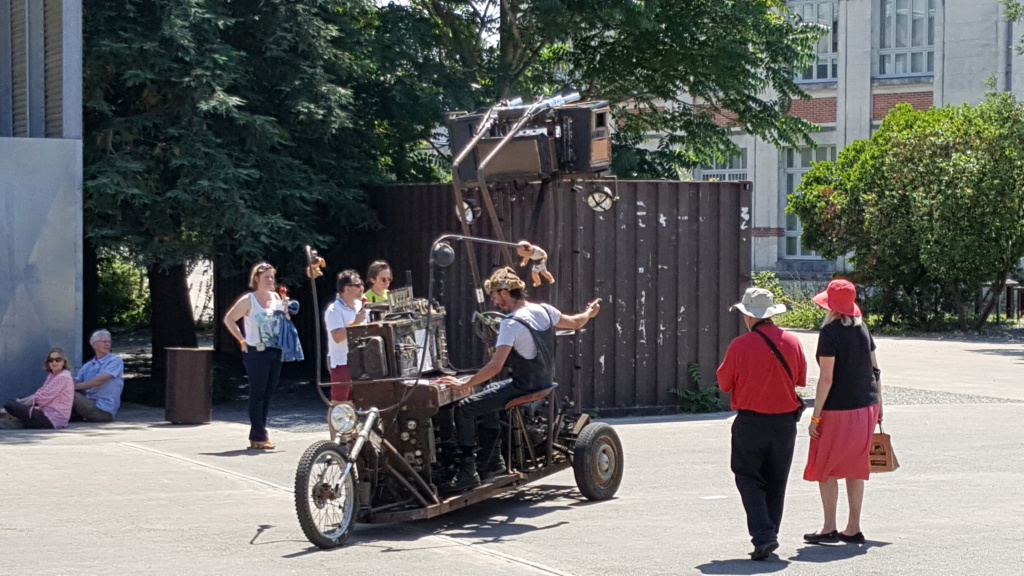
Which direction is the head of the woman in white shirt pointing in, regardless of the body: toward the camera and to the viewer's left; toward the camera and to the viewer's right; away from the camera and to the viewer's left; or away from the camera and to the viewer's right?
toward the camera and to the viewer's right

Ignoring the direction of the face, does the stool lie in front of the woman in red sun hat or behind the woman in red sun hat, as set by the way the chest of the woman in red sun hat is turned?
in front

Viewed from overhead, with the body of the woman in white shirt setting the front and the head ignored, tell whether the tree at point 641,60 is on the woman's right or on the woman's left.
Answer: on the woman's left

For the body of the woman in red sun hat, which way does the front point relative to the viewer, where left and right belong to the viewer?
facing away from the viewer and to the left of the viewer

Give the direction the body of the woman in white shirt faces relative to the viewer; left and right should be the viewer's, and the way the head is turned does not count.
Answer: facing the viewer and to the right of the viewer

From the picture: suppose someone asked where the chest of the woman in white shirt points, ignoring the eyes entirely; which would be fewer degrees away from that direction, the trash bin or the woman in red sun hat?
the woman in red sun hat

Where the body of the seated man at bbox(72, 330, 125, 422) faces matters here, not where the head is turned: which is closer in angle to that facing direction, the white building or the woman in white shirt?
the woman in white shirt

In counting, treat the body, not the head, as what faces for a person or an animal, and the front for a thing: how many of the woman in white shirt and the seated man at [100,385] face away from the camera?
0

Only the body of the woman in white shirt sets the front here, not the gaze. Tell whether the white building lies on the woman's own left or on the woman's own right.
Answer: on the woman's own left

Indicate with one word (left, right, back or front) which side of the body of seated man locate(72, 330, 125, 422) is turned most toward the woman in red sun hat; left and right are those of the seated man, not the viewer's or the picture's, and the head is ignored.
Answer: left

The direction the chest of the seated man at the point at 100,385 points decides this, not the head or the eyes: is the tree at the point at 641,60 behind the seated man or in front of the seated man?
behind
